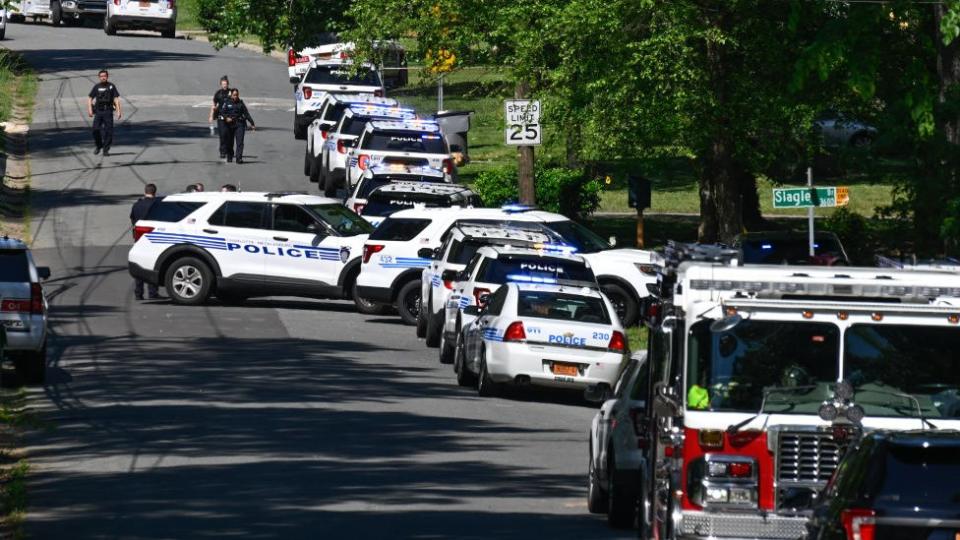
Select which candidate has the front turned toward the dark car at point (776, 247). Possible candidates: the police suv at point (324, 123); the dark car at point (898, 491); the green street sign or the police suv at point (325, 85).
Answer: the dark car at point (898, 491)

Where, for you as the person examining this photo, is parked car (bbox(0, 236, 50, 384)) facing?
facing away from the viewer

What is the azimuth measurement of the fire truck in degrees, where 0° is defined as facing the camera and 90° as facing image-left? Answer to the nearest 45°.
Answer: approximately 0°

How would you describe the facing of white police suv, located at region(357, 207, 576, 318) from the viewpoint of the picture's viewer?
facing to the right of the viewer

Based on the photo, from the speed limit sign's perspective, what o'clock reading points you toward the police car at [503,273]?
The police car is roughly at 12 o'clock from the speed limit sign.

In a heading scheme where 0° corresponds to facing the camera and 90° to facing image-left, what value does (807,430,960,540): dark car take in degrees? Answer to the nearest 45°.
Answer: approximately 180°

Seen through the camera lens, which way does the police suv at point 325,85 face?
facing away from the viewer

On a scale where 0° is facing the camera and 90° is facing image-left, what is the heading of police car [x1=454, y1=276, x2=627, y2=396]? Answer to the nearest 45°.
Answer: approximately 180°

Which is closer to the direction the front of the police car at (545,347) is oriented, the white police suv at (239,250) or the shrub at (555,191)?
the shrub

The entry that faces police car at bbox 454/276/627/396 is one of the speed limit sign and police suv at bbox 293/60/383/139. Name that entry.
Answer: the speed limit sign

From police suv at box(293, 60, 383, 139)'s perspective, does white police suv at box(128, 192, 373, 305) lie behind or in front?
behind

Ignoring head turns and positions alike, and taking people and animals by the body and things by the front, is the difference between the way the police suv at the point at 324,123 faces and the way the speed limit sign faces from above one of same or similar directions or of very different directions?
very different directions

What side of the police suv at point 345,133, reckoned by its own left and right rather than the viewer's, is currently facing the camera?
back

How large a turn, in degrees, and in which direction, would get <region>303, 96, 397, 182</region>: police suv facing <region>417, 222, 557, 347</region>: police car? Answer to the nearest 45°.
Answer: approximately 180°

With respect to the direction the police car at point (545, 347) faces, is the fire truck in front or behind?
behind

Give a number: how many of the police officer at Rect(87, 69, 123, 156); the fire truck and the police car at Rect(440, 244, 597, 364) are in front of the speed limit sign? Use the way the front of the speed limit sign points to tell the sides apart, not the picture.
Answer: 2
